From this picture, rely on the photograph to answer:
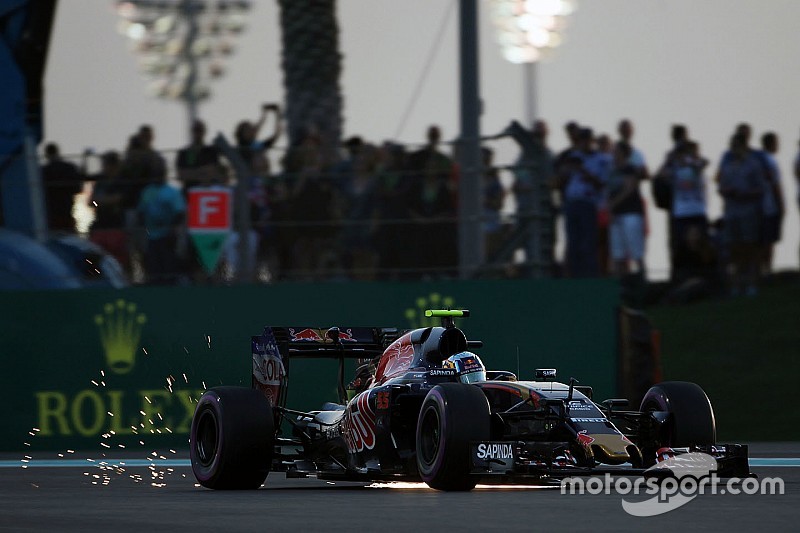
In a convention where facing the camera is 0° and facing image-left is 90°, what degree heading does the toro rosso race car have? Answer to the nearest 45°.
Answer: approximately 315°

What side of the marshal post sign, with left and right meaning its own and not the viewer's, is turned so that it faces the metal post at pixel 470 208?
left

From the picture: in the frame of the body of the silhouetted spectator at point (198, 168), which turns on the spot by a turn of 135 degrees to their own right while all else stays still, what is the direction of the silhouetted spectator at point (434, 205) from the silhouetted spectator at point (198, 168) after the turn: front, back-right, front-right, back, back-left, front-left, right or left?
back-right

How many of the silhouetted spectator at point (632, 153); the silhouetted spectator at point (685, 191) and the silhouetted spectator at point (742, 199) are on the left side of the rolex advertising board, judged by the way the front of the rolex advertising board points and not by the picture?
3

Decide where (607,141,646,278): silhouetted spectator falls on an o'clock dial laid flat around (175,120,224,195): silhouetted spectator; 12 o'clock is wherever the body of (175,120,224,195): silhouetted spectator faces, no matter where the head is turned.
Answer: (607,141,646,278): silhouetted spectator is roughly at 9 o'clock from (175,120,224,195): silhouetted spectator.

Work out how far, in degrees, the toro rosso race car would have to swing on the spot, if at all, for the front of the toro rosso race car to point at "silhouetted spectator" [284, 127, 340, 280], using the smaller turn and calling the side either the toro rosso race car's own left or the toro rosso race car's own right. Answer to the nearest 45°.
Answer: approximately 135° to the toro rosso race car's own left

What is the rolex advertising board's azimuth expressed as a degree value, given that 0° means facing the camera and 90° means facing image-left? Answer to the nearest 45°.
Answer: approximately 0°

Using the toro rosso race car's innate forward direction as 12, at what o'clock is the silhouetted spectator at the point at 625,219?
The silhouetted spectator is roughly at 8 o'clock from the toro rosso race car.

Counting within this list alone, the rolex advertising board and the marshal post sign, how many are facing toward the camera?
2
